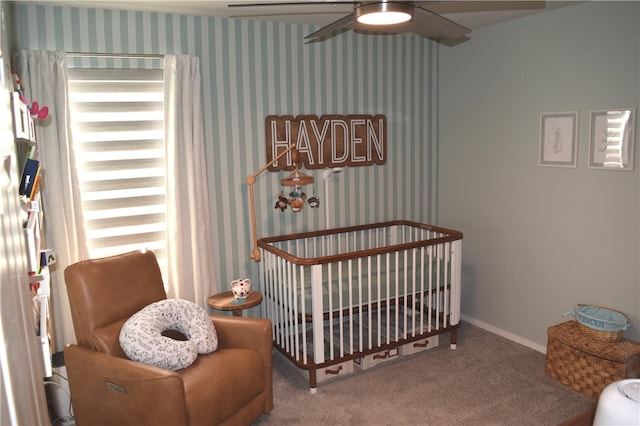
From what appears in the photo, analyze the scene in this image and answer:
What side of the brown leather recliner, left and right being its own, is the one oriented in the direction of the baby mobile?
left

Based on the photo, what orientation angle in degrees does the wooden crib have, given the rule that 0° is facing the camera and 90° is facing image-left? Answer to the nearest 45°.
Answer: approximately 315°

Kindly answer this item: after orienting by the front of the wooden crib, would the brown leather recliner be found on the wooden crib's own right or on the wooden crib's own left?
on the wooden crib's own right

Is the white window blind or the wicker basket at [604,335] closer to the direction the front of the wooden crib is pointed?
the wicker basket

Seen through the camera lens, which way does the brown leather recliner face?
facing the viewer and to the right of the viewer

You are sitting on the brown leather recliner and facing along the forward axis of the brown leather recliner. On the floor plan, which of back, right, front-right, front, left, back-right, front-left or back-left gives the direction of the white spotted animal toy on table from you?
left

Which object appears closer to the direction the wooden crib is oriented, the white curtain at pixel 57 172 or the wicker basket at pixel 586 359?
the wicker basket

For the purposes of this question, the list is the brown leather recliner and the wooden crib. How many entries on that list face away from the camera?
0

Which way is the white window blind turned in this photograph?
toward the camera

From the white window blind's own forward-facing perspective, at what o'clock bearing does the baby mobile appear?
The baby mobile is roughly at 9 o'clock from the white window blind.

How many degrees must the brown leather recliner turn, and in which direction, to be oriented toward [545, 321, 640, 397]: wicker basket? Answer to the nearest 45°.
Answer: approximately 45° to its left

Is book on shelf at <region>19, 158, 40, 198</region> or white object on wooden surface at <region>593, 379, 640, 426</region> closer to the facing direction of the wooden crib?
the white object on wooden surface

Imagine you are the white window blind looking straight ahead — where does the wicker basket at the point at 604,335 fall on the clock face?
The wicker basket is roughly at 10 o'clock from the white window blind.
